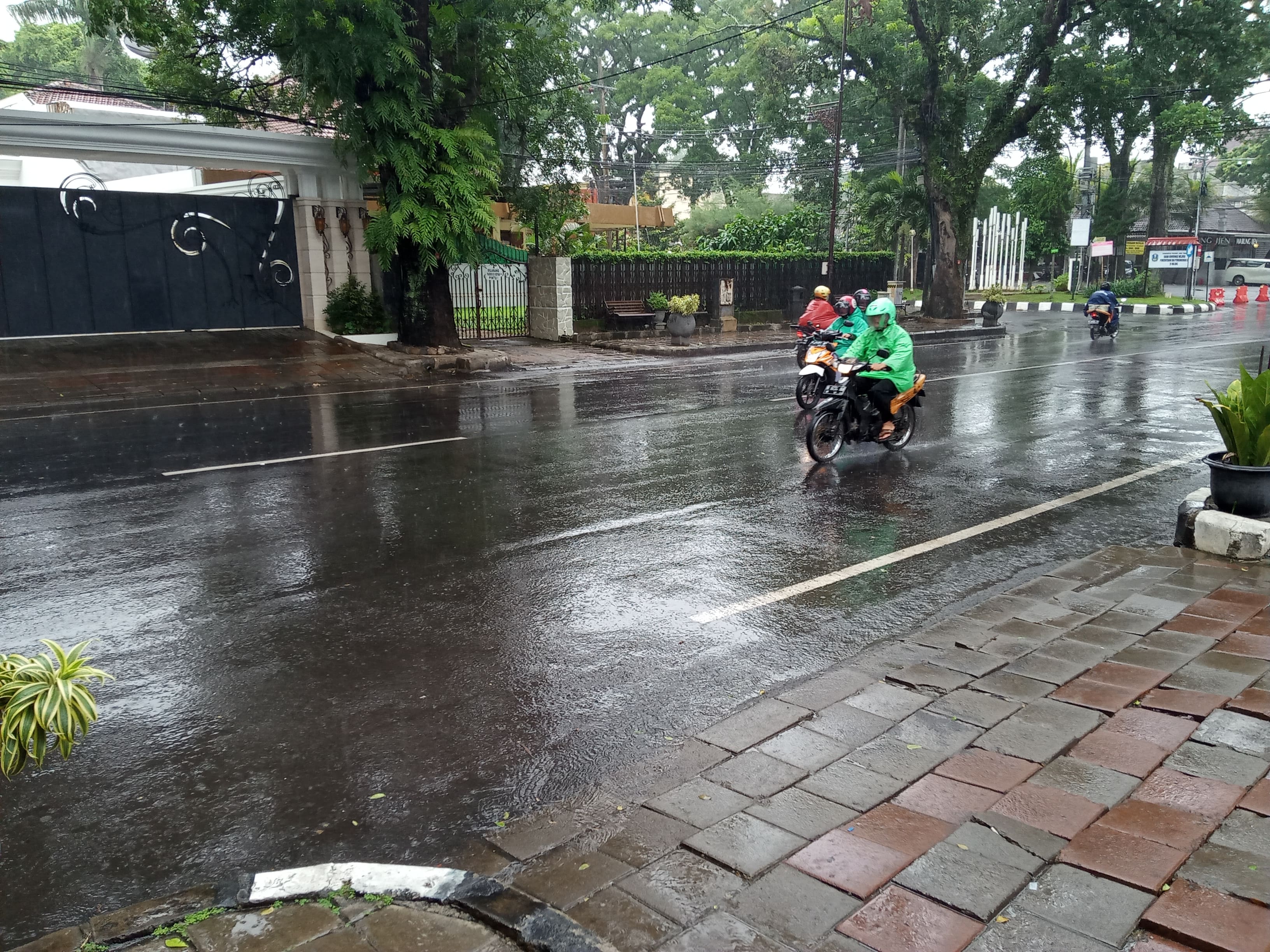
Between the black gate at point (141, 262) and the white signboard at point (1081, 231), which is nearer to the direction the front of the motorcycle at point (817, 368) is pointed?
the black gate

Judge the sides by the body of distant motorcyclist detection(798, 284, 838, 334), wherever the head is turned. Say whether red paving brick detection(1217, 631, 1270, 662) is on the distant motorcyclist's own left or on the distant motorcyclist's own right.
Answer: on the distant motorcyclist's own left

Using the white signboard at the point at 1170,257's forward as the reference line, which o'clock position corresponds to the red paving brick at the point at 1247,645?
The red paving brick is roughly at 12 o'clock from the white signboard.

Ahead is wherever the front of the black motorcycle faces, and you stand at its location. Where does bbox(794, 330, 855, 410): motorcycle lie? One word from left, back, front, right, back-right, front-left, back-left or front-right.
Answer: back-right

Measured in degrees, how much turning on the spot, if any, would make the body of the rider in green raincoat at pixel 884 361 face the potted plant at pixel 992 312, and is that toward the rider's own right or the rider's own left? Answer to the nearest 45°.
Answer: approximately 135° to the rider's own right

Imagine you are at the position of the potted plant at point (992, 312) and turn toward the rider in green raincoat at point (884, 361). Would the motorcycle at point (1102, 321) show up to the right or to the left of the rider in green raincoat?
left

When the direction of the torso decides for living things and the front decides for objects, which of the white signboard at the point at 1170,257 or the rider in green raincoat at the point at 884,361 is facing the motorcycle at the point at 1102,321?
the white signboard

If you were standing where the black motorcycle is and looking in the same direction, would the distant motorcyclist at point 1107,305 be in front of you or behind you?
behind

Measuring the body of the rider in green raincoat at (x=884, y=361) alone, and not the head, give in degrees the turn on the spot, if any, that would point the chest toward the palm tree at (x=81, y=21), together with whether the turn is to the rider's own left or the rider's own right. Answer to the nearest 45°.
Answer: approximately 90° to the rider's own right

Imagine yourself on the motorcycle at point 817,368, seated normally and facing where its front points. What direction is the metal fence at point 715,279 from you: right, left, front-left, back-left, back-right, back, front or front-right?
back-right

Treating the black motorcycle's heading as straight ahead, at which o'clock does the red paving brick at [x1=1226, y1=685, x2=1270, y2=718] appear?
The red paving brick is roughly at 10 o'clock from the black motorcycle.

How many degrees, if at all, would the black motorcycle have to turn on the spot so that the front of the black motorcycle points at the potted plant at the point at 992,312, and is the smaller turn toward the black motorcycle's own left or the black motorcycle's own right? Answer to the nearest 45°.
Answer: approximately 135° to the black motorcycle's own right
